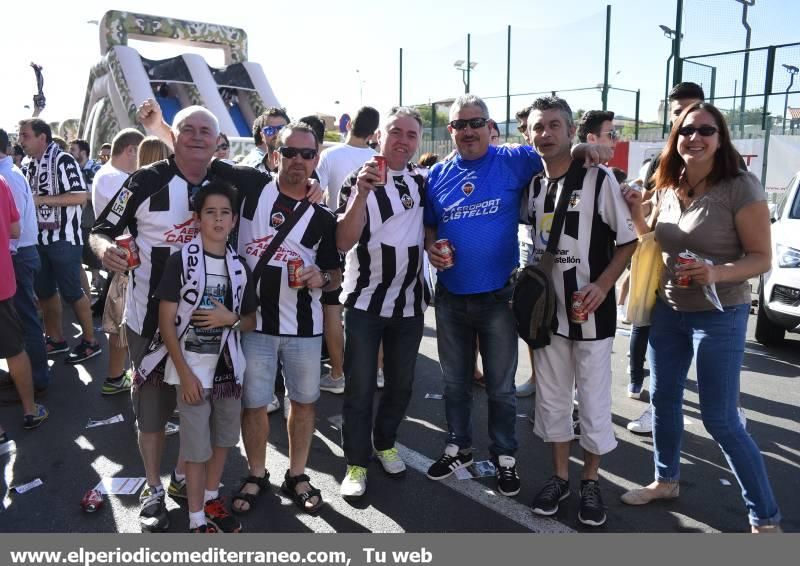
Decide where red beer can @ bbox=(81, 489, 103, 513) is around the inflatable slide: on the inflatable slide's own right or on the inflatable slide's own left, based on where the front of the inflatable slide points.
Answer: on the inflatable slide's own right

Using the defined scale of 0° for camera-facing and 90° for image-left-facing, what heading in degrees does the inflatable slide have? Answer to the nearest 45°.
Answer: approximately 315°

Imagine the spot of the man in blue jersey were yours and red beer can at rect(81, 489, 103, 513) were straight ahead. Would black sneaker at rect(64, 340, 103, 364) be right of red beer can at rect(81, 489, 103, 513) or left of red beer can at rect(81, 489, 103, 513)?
right

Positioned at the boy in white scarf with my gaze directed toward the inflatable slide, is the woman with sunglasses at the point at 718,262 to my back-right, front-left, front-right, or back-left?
back-right

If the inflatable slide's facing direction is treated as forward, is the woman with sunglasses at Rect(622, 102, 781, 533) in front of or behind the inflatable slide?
in front

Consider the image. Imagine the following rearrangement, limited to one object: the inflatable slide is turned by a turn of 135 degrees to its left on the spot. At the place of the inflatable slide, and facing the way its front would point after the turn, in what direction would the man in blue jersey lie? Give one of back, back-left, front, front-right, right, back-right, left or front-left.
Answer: back

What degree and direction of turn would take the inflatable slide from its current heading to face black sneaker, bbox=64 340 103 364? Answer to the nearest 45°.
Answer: approximately 45° to its right

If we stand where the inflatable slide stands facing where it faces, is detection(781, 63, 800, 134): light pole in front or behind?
in front
